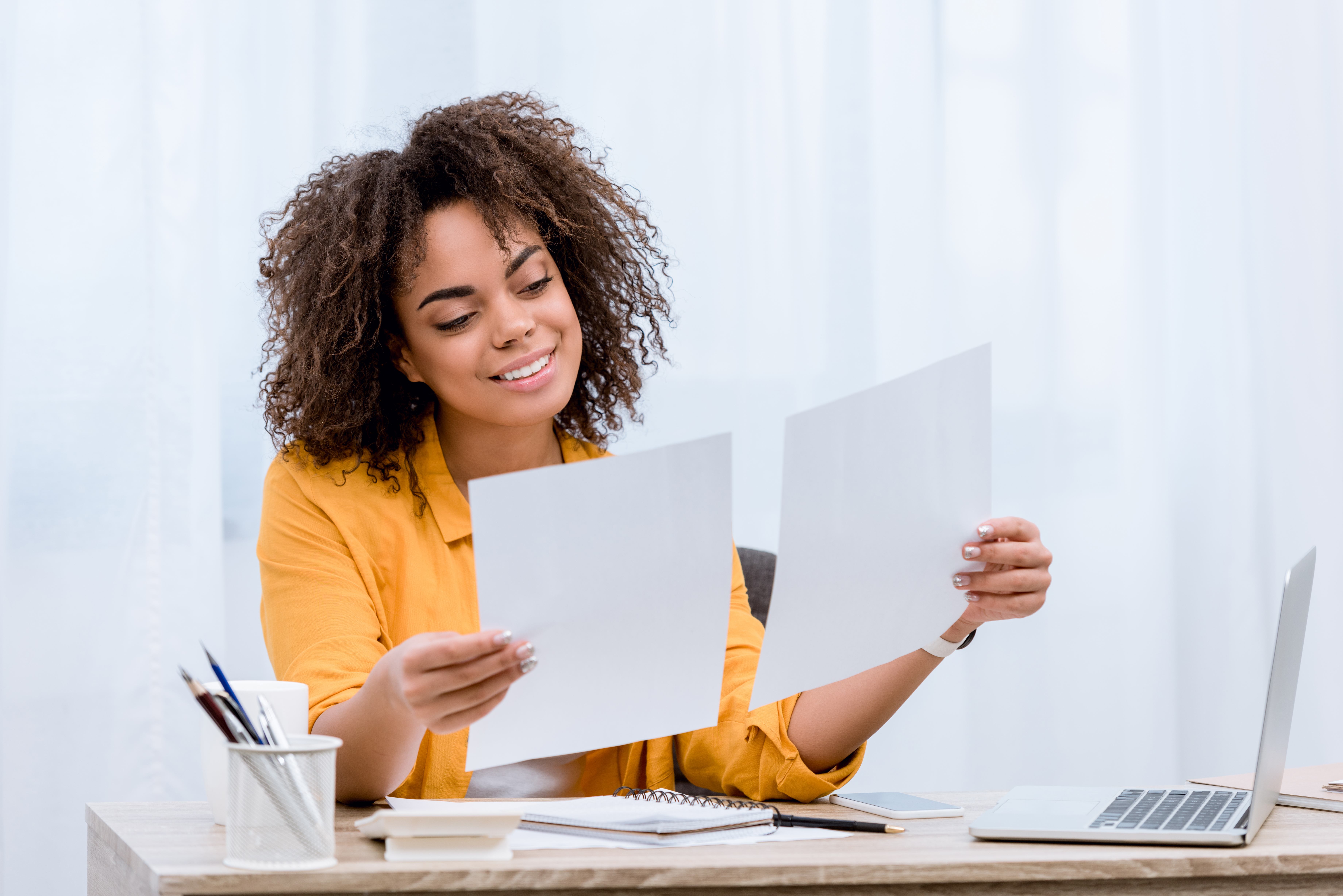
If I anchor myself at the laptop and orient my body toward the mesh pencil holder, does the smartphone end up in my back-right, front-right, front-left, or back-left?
front-right

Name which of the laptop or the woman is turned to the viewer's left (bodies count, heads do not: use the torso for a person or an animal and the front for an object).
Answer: the laptop

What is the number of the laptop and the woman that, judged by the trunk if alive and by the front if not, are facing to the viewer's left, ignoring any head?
1

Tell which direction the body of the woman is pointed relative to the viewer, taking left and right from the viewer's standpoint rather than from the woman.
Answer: facing the viewer and to the right of the viewer

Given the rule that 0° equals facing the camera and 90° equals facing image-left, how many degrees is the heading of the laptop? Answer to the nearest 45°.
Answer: approximately 90°
